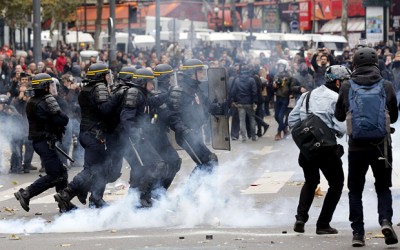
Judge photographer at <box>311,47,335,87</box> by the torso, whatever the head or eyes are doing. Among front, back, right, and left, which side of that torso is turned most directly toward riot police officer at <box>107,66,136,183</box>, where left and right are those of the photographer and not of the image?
front

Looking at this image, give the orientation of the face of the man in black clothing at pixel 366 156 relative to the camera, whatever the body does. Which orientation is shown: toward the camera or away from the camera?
away from the camera

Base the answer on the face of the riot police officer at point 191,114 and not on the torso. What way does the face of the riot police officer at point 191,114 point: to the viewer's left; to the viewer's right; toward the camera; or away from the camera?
to the viewer's right

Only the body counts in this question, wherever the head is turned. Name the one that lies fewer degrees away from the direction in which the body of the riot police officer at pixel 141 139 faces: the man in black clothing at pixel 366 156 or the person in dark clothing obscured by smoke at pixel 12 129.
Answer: the man in black clothing

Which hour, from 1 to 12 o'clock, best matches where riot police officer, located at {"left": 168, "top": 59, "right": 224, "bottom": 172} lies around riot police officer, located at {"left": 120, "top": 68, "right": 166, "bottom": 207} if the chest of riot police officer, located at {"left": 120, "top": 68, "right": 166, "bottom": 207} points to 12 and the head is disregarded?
riot police officer, located at {"left": 168, "top": 59, "right": 224, "bottom": 172} is roughly at 11 o'clock from riot police officer, located at {"left": 120, "top": 68, "right": 166, "bottom": 207}.

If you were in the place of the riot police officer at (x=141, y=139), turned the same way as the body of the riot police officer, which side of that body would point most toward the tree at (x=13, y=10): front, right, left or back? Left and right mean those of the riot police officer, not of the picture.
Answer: left

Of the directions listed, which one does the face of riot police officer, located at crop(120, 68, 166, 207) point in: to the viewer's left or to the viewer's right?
to the viewer's right

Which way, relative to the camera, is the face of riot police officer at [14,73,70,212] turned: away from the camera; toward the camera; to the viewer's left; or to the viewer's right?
to the viewer's right

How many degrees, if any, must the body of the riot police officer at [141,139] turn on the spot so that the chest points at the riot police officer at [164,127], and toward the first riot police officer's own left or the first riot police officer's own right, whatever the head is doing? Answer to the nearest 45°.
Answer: approximately 45° to the first riot police officer's own left

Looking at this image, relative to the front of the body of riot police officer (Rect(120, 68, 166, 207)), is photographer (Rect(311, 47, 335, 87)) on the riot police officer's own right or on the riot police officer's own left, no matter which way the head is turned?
on the riot police officer's own left

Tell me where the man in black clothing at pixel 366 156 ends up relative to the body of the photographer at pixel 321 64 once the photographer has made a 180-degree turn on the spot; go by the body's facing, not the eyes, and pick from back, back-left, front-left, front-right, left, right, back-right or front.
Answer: back

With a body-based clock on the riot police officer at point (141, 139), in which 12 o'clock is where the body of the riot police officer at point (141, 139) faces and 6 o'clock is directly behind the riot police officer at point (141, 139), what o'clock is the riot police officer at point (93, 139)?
the riot police officer at point (93, 139) is roughly at 7 o'clock from the riot police officer at point (141, 139).

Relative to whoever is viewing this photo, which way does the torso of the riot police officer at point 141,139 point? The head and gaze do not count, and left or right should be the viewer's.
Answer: facing to the right of the viewer

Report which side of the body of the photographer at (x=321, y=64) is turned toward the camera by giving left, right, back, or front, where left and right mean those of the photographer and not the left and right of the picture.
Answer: front

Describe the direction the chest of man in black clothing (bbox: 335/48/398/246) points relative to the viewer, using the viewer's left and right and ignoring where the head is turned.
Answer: facing away from the viewer

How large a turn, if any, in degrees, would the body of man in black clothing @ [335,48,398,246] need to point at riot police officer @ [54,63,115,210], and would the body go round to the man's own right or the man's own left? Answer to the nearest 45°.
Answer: approximately 45° to the man's own left

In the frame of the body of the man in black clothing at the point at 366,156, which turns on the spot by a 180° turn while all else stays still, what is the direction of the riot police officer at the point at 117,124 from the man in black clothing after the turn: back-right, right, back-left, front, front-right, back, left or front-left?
back-right

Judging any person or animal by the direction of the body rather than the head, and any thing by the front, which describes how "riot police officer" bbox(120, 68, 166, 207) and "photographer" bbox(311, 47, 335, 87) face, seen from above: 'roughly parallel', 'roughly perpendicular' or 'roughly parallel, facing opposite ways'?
roughly perpendicular
